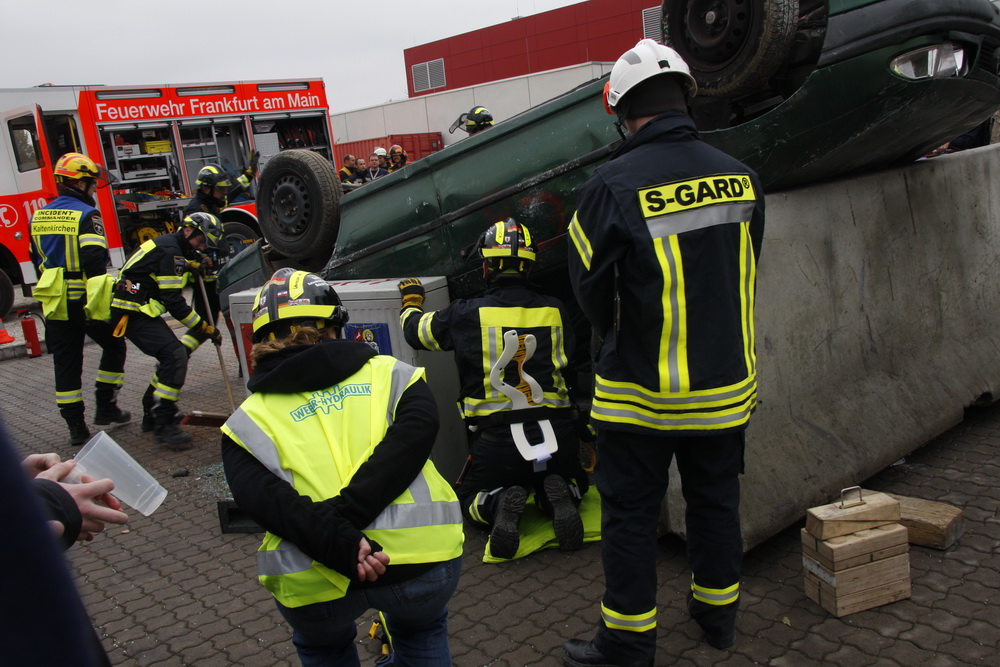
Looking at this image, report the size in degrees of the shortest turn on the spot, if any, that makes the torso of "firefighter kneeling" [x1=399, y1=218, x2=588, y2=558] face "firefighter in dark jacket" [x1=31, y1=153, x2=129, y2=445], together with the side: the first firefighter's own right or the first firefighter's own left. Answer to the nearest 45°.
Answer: approximately 45° to the first firefighter's own left

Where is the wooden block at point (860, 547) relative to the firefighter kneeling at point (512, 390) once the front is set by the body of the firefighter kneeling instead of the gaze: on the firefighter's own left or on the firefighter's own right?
on the firefighter's own right

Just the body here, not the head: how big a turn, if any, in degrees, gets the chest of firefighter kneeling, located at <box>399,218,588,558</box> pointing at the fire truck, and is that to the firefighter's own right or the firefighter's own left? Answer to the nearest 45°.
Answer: approximately 45° to the firefighter's own left

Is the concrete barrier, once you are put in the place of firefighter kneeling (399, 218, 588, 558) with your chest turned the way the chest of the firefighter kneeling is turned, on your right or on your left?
on your right

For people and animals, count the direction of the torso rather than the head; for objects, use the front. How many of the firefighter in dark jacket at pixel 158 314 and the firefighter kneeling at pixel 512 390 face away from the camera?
1

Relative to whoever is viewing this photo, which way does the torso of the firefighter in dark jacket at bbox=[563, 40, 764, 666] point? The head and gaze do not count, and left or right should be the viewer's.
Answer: facing away from the viewer and to the left of the viewer

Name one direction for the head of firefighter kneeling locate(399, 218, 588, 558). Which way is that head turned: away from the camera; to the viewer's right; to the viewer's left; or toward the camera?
away from the camera

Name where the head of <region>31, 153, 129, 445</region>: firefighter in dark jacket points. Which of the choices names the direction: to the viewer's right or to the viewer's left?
to the viewer's right

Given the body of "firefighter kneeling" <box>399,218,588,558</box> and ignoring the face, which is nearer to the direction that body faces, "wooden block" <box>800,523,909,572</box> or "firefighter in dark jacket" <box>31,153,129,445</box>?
the firefighter in dark jacket

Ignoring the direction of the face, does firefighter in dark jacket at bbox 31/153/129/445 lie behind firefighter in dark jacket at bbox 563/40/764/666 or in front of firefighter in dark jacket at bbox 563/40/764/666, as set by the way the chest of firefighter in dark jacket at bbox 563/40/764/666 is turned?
in front

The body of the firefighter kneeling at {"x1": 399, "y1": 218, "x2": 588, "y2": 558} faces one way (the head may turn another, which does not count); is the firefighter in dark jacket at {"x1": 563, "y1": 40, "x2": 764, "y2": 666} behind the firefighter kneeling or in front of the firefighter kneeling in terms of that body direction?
behind

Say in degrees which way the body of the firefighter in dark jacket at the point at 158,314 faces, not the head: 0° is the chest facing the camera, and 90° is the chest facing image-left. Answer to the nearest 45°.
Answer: approximately 270°

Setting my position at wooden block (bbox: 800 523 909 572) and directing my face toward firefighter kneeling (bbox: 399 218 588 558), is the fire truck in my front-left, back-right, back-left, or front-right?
front-right

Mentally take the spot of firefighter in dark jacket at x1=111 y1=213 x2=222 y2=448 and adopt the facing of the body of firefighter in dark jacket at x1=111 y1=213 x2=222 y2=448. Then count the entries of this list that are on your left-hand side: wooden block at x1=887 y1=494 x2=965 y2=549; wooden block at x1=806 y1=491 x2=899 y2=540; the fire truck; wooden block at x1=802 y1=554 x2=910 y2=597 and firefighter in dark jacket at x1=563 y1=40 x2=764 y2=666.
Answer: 1

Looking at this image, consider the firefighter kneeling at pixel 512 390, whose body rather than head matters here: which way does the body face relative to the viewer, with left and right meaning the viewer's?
facing away from the viewer
